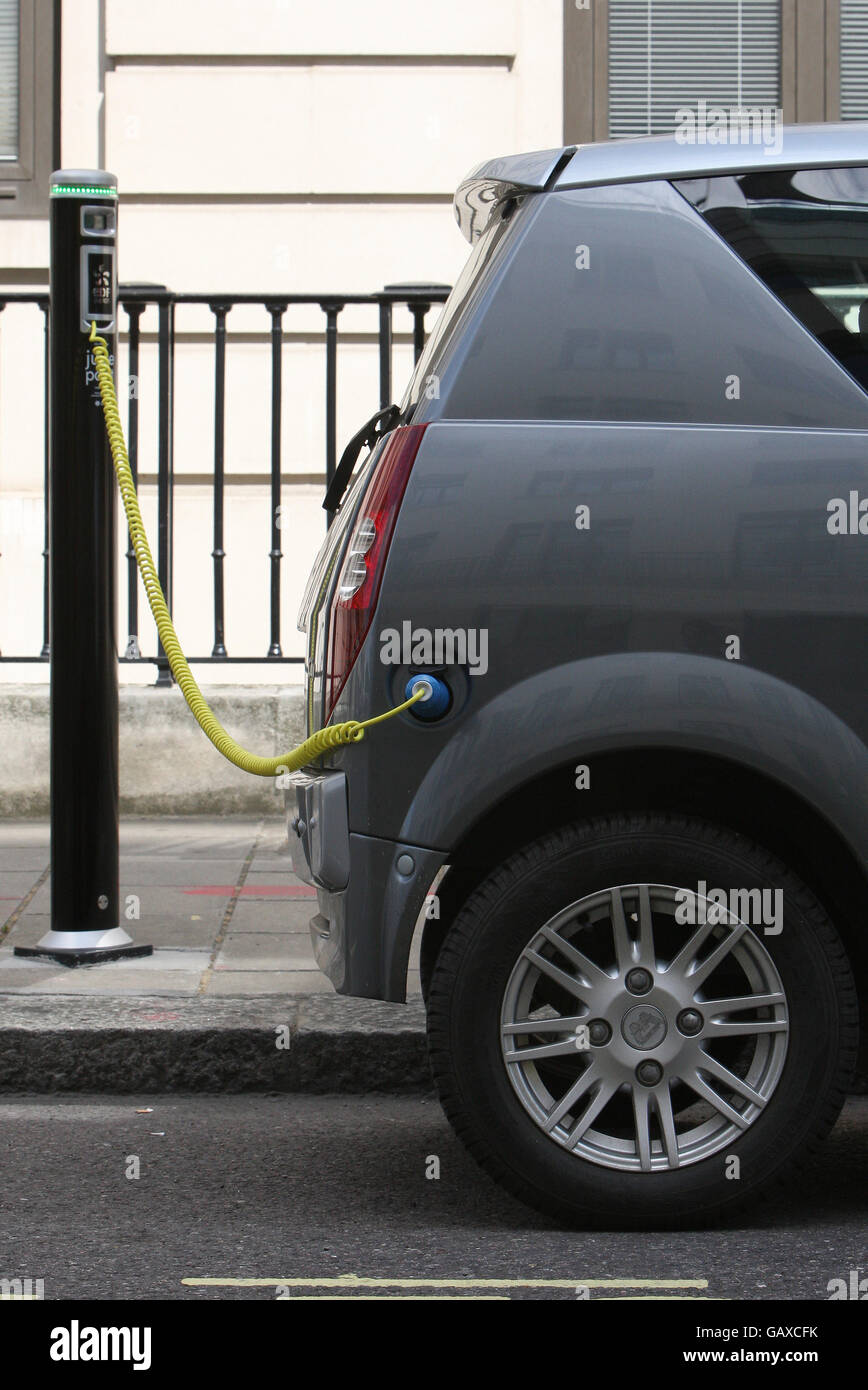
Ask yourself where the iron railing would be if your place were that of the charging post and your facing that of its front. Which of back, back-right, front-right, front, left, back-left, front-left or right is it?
back-left

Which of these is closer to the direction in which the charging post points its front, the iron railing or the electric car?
the electric car

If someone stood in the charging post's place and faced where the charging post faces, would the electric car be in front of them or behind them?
in front

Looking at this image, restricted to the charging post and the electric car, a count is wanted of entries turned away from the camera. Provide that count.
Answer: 0

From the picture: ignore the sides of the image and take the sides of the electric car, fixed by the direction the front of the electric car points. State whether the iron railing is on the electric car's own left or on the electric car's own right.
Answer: on the electric car's own left

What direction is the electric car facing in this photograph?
to the viewer's right

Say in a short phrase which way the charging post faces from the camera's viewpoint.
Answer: facing the viewer and to the right of the viewer

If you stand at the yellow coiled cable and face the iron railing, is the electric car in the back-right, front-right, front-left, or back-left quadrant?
back-right

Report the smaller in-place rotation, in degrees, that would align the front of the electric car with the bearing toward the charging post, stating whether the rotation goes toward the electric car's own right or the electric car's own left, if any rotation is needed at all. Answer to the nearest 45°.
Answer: approximately 135° to the electric car's own left
